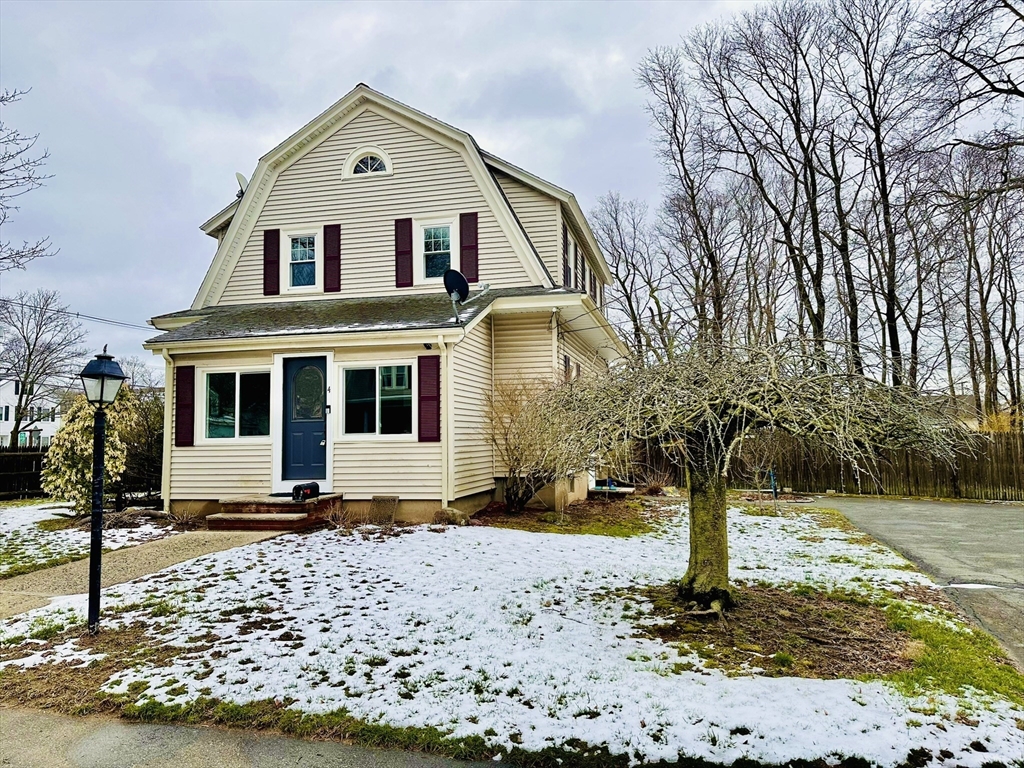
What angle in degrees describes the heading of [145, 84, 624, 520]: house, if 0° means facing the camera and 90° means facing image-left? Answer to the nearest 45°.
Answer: approximately 0°

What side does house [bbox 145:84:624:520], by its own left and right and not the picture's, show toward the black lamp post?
front

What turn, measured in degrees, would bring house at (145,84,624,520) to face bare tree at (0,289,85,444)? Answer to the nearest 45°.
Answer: approximately 135° to its right

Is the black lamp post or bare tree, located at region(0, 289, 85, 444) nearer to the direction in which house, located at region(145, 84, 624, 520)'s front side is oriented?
the black lamp post

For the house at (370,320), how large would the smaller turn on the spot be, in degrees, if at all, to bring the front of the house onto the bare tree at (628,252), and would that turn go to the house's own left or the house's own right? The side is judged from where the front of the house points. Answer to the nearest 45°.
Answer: approximately 135° to the house's own left

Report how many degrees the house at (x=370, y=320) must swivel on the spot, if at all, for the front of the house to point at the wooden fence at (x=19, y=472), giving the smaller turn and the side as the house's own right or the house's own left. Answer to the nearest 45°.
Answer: approximately 135° to the house's own right

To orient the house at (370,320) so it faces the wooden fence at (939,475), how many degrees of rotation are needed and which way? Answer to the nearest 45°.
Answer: approximately 90° to its left
